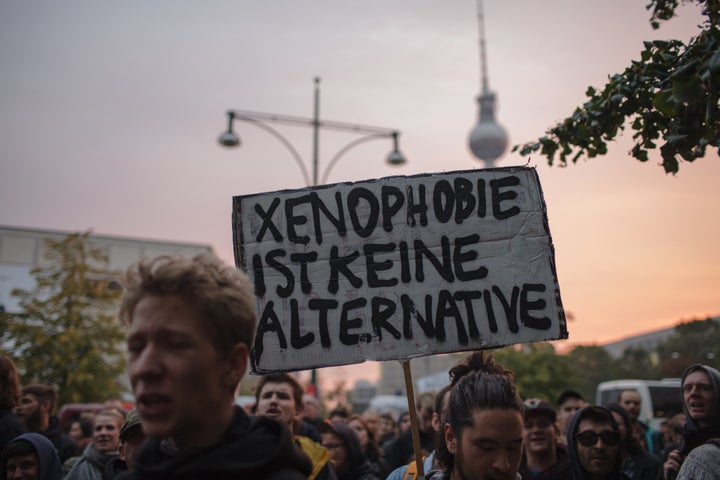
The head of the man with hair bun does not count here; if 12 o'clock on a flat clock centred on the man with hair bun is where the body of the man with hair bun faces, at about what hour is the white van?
The white van is roughly at 8 o'clock from the man with hair bun.

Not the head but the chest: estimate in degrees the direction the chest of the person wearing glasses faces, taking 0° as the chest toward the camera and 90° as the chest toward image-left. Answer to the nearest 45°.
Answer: approximately 0°

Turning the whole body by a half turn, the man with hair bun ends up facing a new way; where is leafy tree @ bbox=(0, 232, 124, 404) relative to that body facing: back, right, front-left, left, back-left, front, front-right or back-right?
front

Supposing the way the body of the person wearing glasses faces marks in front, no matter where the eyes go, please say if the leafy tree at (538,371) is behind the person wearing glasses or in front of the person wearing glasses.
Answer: behind

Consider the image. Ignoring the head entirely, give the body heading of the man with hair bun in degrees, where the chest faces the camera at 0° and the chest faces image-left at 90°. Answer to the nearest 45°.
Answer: approximately 315°

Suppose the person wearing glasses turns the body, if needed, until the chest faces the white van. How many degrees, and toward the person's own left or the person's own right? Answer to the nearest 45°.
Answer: approximately 180°

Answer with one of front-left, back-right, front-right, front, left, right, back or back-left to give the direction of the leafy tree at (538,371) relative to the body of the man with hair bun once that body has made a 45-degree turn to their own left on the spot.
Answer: left

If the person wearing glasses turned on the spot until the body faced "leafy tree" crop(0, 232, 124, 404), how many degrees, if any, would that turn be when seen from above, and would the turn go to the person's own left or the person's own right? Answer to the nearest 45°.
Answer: approximately 135° to the person's own right
